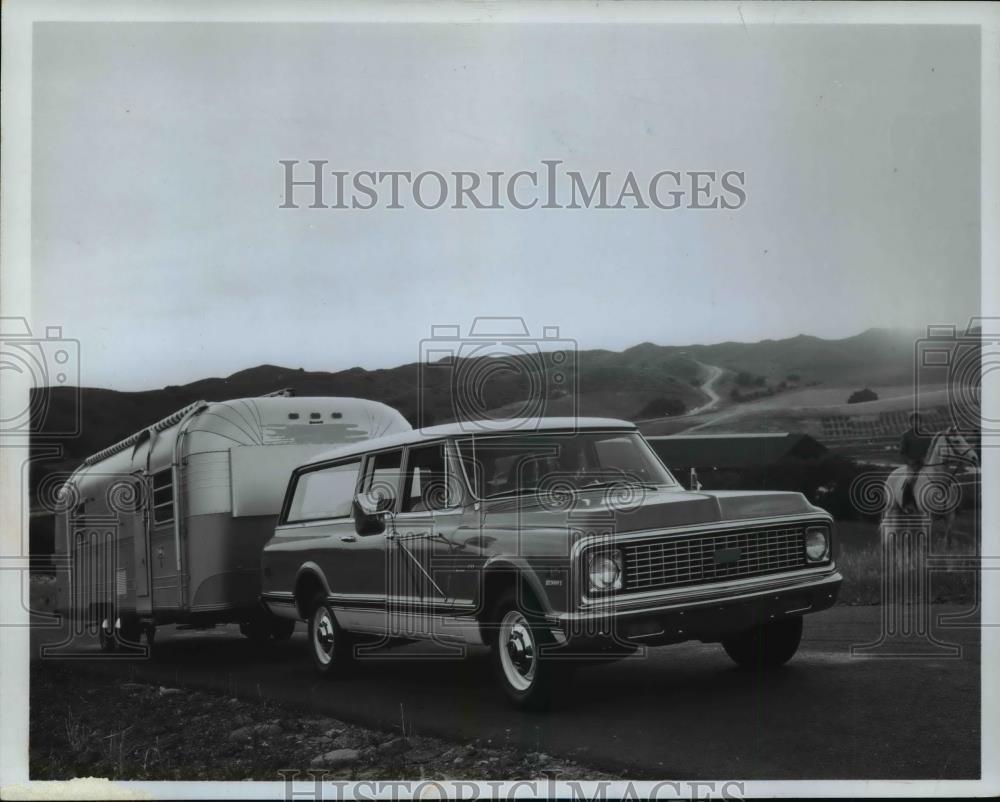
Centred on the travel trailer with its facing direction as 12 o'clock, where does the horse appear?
The horse is roughly at 11 o'clock from the travel trailer.

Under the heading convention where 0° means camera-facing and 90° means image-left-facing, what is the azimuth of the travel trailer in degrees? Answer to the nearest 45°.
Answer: approximately 315°

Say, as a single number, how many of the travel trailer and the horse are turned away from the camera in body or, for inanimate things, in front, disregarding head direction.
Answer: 0

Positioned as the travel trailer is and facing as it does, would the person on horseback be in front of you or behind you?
in front
